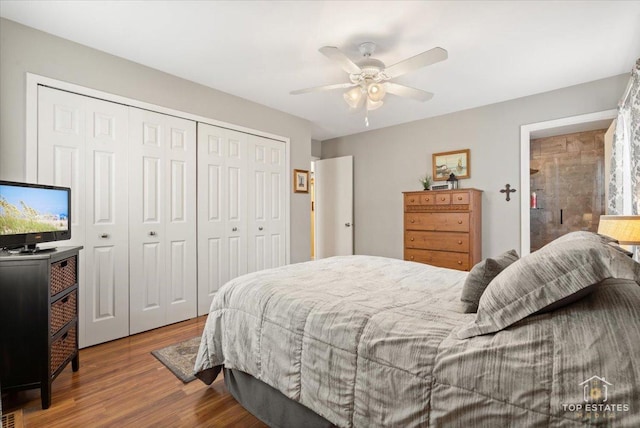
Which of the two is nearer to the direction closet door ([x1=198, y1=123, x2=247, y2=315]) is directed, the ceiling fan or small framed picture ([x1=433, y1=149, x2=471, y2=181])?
the ceiling fan

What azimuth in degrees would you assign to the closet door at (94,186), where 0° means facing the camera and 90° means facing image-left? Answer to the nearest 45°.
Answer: approximately 315°

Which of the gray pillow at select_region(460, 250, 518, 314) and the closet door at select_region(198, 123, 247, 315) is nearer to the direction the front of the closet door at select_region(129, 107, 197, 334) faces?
the gray pillow

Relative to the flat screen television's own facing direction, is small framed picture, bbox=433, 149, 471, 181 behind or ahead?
ahead

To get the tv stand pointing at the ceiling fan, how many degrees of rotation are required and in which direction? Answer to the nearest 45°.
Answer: approximately 45° to its left

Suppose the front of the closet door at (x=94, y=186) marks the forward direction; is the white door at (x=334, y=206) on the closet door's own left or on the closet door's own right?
on the closet door's own left

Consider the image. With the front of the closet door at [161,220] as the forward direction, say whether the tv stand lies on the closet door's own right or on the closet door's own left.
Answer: on the closet door's own right

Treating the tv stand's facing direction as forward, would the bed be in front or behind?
in front
